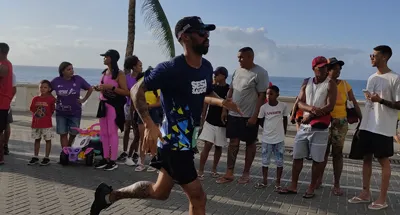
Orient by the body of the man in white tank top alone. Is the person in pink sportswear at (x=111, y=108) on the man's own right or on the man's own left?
on the man's own right

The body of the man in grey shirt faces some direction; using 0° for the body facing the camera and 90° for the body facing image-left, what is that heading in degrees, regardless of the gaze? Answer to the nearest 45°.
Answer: approximately 45°

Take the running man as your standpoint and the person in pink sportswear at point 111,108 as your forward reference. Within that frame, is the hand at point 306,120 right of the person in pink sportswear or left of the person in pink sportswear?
right

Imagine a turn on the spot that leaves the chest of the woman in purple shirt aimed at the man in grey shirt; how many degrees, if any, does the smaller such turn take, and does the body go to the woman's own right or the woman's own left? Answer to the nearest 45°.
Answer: approximately 45° to the woman's own left

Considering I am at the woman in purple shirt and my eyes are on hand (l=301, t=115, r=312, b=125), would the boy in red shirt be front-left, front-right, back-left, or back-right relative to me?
back-right

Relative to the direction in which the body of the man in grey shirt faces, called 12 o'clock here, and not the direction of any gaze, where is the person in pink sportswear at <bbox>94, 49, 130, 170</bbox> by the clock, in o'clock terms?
The person in pink sportswear is roughly at 2 o'clock from the man in grey shirt.

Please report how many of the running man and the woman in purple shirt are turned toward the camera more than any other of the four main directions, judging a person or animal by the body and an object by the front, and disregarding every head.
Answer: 1
